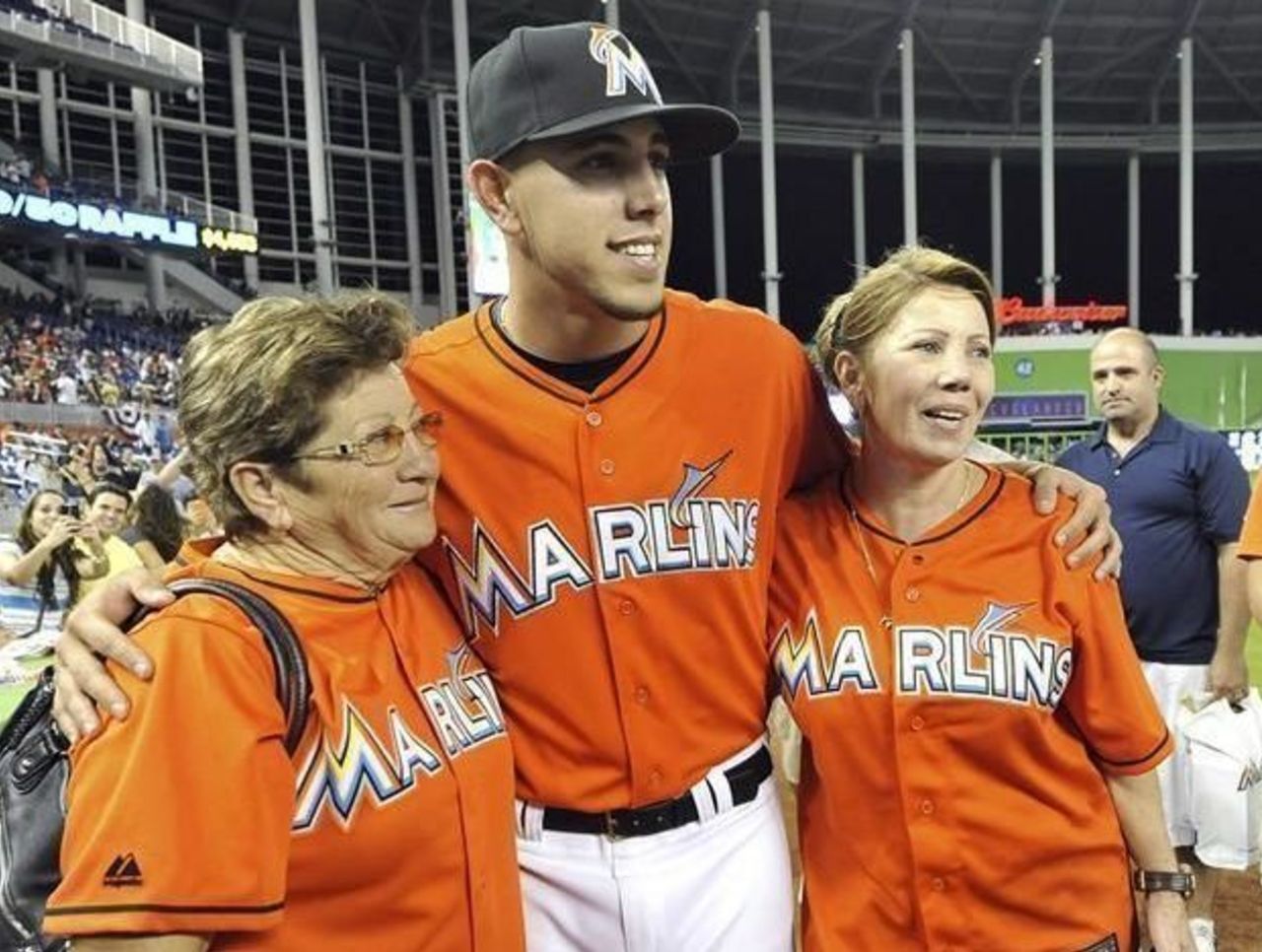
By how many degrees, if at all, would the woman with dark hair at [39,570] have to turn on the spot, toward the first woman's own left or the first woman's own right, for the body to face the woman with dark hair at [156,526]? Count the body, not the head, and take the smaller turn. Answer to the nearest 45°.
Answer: approximately 90° to the first woman's own left

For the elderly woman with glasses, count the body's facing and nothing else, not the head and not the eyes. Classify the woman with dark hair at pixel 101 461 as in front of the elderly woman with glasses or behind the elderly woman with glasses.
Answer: behind

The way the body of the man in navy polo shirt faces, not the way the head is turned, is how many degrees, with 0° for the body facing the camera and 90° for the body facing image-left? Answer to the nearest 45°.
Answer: approximately 45°

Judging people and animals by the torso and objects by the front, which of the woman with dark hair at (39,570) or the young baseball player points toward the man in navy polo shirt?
the woman with dark hair

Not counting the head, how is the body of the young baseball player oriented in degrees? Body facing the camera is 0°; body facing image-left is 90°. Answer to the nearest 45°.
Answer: approximately 0°
